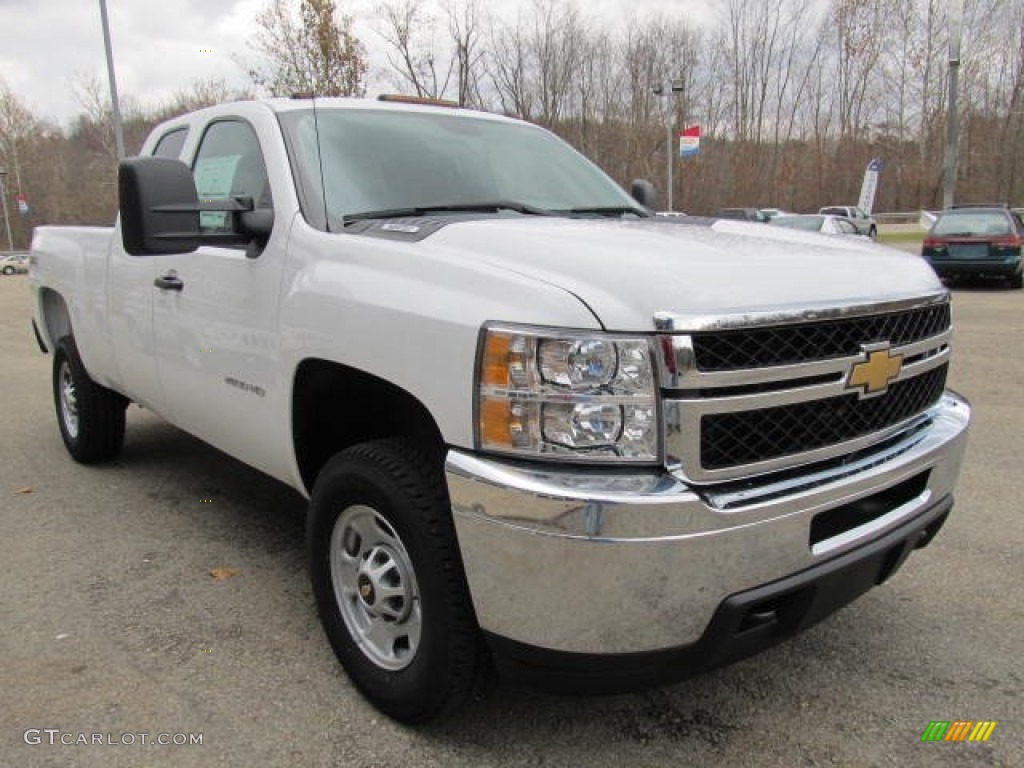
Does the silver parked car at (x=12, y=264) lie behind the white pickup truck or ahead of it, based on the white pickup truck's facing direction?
behind

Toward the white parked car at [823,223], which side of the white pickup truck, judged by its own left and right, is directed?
left

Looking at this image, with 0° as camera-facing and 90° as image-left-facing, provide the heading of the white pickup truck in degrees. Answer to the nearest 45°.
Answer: approximately 315°
